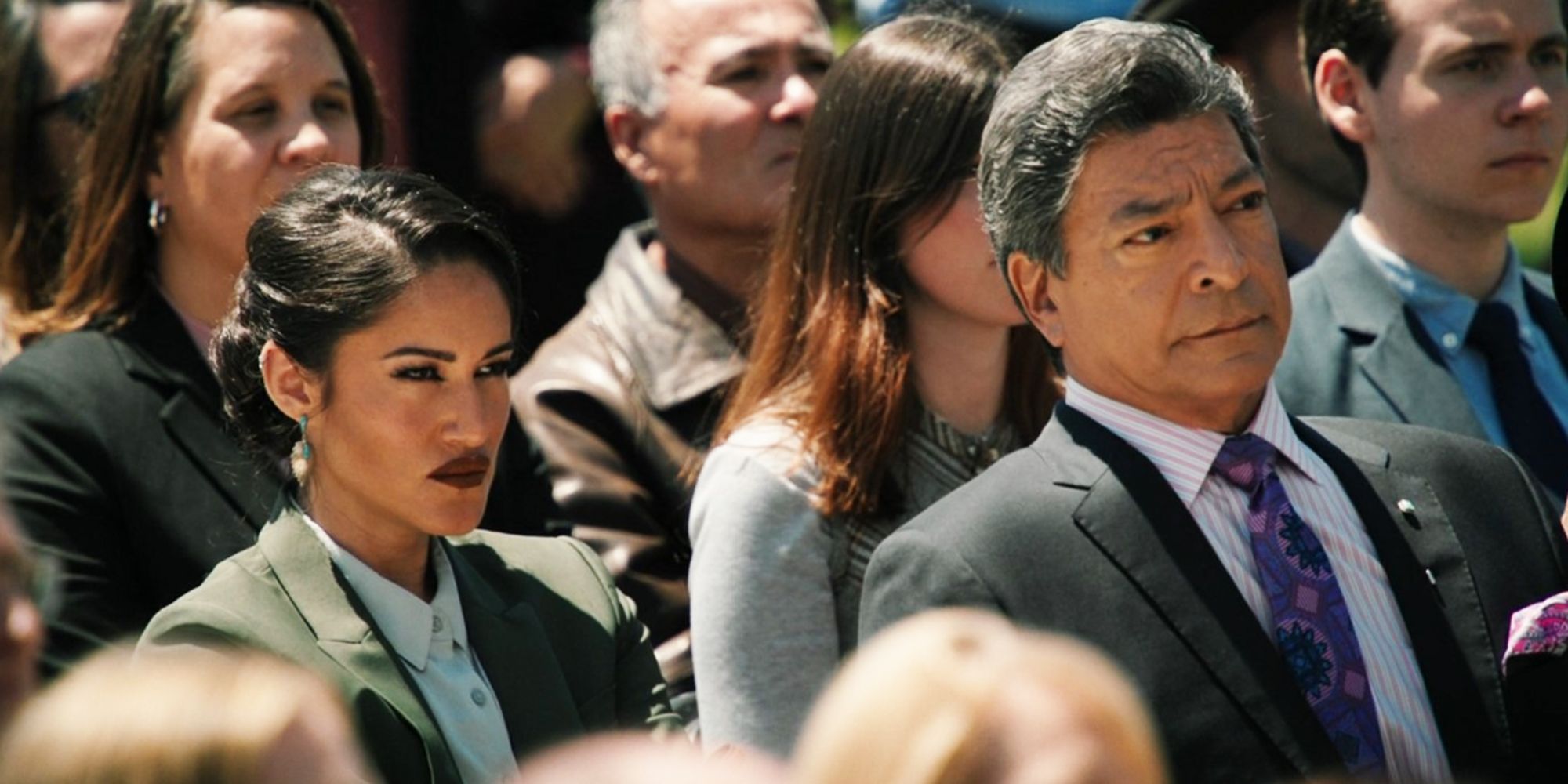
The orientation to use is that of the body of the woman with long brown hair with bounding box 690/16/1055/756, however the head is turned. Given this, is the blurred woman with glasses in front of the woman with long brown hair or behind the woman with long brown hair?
behind

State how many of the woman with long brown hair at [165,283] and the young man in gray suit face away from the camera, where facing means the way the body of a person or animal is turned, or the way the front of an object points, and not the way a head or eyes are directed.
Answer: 0

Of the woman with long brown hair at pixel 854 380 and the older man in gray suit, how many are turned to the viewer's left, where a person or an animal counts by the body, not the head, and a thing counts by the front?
0

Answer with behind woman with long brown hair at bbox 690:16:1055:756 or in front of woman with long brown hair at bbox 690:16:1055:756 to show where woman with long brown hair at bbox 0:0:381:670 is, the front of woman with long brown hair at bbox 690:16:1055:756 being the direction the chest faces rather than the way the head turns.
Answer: behind

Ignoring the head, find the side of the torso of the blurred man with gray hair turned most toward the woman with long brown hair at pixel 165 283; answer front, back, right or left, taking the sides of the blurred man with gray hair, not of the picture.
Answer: right

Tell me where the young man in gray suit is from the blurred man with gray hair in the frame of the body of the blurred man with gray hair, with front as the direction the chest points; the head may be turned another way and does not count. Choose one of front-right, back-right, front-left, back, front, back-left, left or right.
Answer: front-left

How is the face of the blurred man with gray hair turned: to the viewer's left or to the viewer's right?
to the viewer's right

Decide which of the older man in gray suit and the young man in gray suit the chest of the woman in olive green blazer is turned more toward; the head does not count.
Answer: the older man in gray suit

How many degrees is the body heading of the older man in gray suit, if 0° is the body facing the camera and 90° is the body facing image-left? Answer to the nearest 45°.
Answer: approximately 315°

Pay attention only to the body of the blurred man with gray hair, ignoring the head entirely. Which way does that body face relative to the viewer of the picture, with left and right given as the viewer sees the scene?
facing the viewer and to the right of the viewer

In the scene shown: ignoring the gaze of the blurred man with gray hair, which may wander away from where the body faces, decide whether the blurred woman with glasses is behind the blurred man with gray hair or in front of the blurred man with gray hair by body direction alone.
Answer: behind

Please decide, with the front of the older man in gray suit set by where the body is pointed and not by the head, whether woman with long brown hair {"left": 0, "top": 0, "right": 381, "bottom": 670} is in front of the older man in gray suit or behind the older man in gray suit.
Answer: behind

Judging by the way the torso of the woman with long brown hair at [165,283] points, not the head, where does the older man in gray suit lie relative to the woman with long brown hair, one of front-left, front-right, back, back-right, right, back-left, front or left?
front

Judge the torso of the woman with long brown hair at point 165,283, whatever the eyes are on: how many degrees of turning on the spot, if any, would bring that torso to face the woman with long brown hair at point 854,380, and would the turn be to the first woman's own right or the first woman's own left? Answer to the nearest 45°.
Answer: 0° — they already face them
